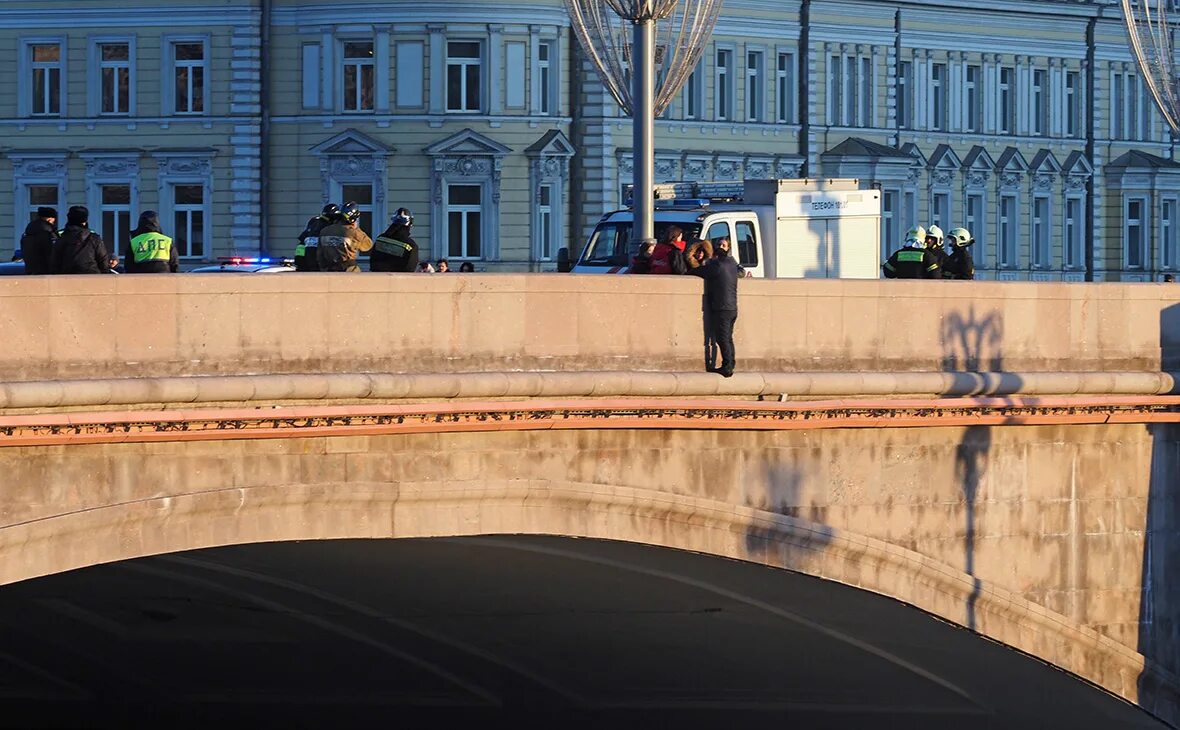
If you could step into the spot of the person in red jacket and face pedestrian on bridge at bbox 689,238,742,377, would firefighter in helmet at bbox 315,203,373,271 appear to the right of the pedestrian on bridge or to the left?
right

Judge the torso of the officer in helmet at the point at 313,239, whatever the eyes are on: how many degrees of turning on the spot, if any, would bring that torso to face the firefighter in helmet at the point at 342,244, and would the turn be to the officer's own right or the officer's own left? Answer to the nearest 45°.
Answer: approximately 90° to the officer's own right

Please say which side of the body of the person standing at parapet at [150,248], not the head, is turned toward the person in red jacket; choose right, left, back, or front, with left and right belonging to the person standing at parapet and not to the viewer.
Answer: right

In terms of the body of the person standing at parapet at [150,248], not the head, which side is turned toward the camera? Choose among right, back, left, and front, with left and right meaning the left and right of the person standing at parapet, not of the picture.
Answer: back

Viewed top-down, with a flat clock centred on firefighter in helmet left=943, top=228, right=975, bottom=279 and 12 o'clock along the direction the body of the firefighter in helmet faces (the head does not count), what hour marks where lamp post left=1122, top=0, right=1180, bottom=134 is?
The lamp post is roughly at 5 o'clock from the firefighter in helmet.

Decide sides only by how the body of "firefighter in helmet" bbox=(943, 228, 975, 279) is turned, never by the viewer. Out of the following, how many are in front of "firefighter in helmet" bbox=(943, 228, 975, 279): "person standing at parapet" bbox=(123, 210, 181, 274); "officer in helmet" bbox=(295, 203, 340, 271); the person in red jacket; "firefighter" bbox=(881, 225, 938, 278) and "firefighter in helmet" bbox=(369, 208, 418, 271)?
5
